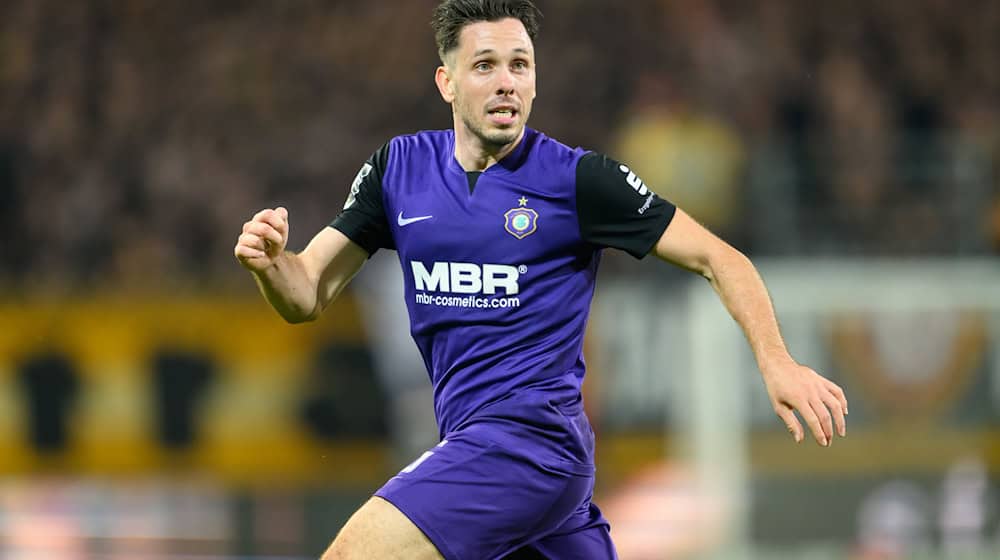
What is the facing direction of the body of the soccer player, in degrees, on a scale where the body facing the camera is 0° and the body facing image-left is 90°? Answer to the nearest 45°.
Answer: approximately 45°

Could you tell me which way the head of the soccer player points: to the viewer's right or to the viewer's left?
to the viewer's right
